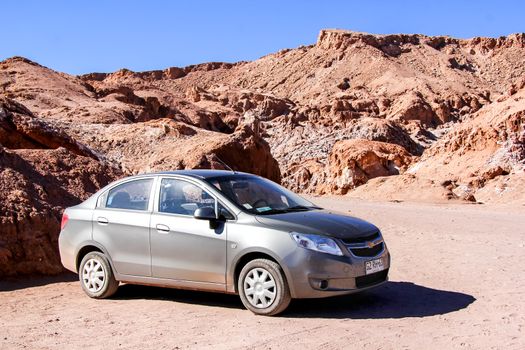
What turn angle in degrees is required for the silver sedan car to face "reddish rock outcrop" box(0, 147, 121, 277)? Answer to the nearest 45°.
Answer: approximately 180°

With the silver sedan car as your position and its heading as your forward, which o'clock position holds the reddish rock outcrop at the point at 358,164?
The reddish rock outcrop is roughly at 8 o'clock from the silver sedan car.

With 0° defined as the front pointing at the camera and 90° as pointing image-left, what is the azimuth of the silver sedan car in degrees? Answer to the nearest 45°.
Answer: approximately 315°
